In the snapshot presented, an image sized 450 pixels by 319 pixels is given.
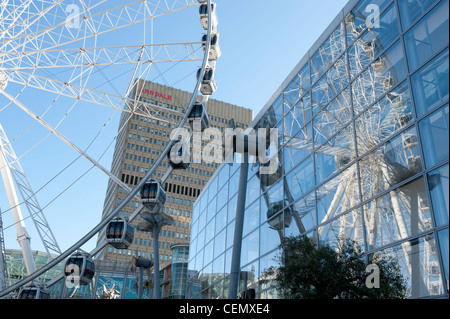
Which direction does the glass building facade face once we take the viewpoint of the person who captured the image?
facing the viewer and to the left of the viewer
